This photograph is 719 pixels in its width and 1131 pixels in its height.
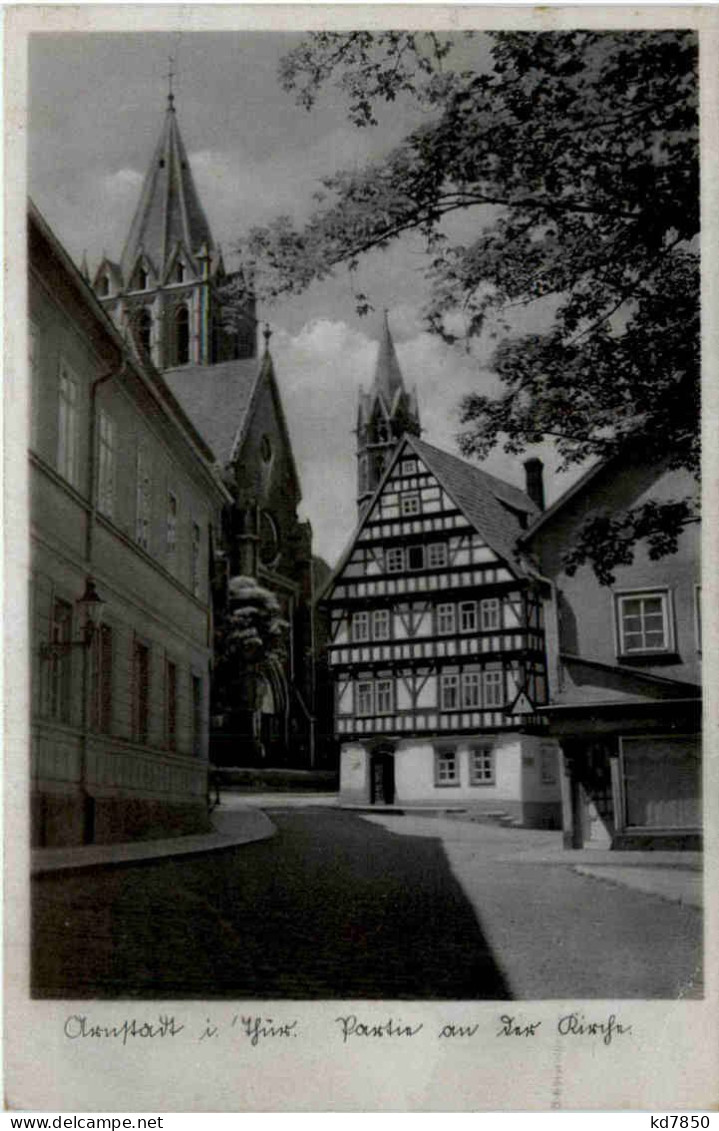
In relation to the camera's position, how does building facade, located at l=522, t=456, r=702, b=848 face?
facing the viewer
